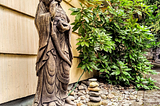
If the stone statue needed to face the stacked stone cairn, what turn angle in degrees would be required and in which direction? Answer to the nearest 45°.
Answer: approximately 90° to its left

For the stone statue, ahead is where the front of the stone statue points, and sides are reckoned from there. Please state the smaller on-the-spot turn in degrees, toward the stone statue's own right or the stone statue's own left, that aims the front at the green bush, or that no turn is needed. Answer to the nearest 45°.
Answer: approximately 90° to the stone statue's own left

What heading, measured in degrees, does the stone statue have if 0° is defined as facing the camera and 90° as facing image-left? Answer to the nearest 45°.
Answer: approximately 315°
